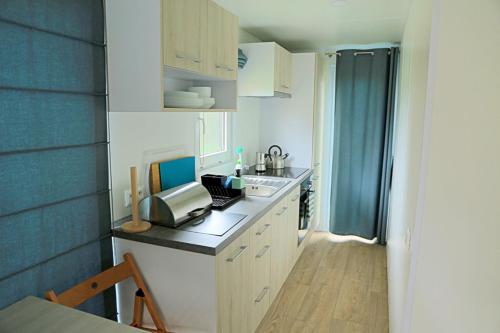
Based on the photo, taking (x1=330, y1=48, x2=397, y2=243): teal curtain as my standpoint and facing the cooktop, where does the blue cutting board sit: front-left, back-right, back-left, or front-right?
front-left

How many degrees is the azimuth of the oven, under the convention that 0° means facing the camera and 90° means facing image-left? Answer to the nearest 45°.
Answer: approximately 270°

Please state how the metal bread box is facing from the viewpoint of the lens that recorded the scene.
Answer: facing the viewer and to the right of the viewer

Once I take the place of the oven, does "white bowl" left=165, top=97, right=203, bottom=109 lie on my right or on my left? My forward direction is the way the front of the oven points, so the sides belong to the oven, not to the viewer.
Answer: on my right

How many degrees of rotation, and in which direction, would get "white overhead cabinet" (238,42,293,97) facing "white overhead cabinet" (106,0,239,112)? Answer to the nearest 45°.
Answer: approximately 90° to its right

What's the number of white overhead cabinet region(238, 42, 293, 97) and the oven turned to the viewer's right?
2

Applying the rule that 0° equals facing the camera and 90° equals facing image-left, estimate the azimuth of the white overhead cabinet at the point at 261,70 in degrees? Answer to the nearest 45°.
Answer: approximately 270°

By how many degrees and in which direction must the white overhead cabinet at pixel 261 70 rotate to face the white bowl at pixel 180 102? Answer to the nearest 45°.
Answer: approximately 90° to its right

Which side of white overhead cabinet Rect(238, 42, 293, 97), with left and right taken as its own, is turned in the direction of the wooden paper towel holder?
right

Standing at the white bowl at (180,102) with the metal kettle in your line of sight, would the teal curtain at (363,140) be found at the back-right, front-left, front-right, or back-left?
front-right
